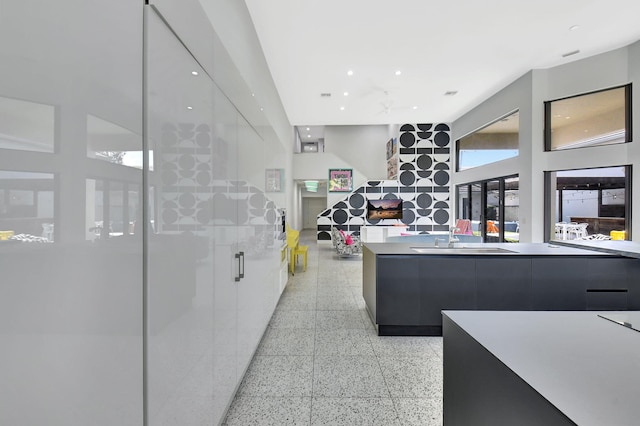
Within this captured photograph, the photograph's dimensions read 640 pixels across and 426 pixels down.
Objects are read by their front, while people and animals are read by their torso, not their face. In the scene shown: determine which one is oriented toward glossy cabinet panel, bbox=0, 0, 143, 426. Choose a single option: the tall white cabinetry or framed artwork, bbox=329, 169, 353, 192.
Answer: the framed artwork

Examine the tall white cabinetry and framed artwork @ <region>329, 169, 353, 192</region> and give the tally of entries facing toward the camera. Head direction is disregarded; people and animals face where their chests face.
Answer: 1

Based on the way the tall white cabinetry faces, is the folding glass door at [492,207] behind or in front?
in front

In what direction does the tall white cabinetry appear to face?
to the viewer's right

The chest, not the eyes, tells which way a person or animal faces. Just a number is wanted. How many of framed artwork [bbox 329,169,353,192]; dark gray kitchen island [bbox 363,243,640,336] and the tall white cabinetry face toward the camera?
2

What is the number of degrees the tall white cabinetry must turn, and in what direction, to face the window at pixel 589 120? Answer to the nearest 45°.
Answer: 0° — it already faces it

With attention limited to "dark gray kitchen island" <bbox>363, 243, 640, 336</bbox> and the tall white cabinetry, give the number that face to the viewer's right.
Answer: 1

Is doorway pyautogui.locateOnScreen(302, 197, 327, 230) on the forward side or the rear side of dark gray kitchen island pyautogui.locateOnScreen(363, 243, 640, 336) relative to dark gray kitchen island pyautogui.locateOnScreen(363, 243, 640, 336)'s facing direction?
on the rear side

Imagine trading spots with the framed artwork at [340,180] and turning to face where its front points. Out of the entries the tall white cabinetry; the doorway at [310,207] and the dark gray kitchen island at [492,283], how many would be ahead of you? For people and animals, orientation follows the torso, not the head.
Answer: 2

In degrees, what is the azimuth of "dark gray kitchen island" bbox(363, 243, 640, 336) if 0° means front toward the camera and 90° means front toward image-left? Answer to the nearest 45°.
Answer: approximately 0°

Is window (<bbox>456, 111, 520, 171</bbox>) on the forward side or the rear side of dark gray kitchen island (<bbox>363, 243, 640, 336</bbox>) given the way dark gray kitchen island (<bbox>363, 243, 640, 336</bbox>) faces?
on the rear side

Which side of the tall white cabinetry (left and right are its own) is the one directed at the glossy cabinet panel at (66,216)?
right

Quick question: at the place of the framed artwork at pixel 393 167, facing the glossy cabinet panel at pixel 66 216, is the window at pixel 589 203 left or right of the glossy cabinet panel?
left

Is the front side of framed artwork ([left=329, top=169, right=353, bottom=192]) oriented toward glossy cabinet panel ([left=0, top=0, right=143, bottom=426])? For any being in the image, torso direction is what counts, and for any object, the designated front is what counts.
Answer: yes
